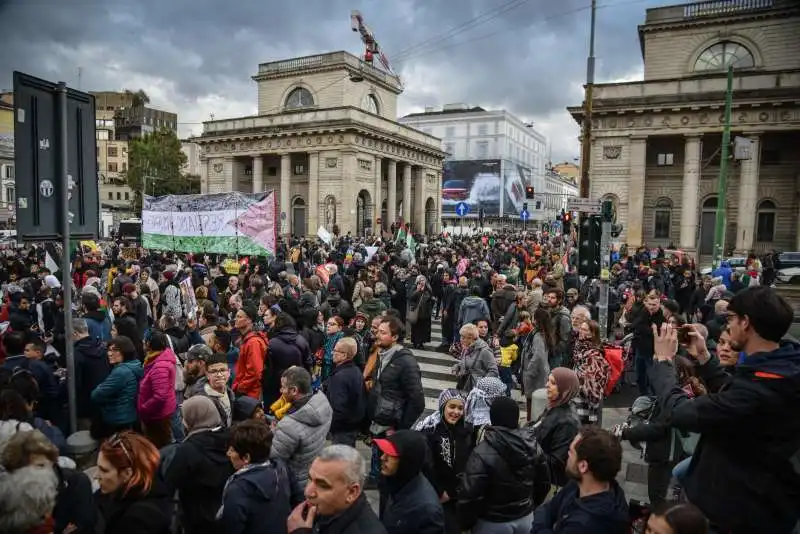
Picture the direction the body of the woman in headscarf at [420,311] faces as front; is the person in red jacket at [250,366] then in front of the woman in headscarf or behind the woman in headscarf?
in front

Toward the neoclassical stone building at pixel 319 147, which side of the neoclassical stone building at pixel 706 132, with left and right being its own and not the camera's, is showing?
right

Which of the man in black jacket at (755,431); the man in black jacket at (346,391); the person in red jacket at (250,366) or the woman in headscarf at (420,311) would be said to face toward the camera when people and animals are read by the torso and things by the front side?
the woman in headscarf

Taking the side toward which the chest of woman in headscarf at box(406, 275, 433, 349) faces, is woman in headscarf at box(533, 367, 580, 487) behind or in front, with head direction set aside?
in front

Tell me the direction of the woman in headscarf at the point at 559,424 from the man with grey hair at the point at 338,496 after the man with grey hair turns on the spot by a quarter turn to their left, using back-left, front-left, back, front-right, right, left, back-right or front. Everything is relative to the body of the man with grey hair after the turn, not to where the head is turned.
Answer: left

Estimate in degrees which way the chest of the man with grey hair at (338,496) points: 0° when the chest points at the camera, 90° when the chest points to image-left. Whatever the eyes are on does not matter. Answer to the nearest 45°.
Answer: approximately 45°

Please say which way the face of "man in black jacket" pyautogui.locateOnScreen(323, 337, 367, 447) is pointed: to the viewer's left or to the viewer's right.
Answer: to the viewer's left

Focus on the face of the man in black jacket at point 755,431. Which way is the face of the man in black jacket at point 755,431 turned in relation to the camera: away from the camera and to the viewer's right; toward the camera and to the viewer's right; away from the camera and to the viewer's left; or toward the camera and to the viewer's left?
away from the camera and to the viewer's left

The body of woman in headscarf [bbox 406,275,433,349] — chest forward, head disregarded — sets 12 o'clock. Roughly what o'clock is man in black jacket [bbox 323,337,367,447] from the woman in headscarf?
The man in black jacket is roughly at 12 o'clock from the woman in headscarf.
